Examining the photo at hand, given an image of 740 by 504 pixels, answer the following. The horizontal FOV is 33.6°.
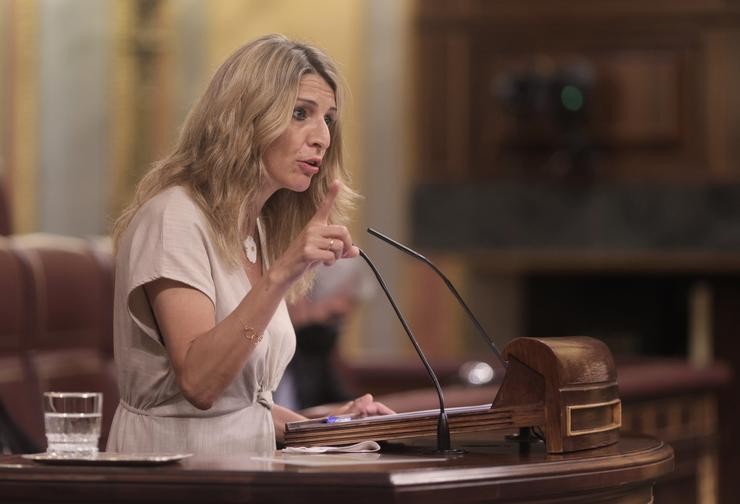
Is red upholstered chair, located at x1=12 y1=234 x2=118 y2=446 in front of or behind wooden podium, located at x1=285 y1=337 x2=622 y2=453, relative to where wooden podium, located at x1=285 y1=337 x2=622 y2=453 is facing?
behind

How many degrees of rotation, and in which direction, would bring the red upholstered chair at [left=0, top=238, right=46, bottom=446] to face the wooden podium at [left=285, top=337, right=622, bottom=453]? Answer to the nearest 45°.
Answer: approximately 45° to its right

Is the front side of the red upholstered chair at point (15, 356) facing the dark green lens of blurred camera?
no

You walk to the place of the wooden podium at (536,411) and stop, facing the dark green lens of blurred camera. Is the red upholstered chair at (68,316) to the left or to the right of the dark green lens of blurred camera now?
left

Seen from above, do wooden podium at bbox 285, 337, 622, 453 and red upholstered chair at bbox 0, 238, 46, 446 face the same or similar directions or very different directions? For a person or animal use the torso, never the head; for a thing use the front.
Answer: same or similar directions

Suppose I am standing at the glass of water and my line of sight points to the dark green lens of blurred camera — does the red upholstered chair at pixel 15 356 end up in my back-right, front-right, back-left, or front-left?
front-left

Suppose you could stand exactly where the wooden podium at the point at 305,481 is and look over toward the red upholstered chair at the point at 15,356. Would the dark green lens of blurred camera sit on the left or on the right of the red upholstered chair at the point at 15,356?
right

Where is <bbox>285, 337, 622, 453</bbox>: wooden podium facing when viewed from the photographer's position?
facing the viewer and to the right of the viewer

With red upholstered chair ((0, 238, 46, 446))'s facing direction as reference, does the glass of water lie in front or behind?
in front
